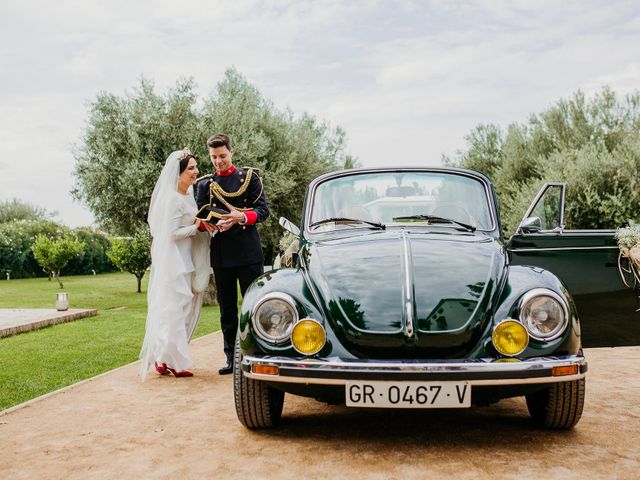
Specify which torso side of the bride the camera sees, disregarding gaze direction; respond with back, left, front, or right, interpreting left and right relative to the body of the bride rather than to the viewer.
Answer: right

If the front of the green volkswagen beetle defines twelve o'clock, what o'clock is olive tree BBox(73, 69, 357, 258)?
The olive tree is roughly at 5 o'clock from the green volkswagen beetle.

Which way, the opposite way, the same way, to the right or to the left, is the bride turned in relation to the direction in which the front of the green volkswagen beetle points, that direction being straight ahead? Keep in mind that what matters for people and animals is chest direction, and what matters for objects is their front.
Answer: to the left

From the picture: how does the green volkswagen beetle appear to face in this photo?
toward the camera

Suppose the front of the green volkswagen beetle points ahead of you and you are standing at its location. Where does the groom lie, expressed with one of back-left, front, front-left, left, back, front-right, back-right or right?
back-right

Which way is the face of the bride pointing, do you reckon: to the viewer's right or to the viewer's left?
to the viewer's right

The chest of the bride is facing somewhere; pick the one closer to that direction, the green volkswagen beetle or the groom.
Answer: the groom

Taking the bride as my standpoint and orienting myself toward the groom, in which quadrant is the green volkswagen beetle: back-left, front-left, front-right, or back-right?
front-right

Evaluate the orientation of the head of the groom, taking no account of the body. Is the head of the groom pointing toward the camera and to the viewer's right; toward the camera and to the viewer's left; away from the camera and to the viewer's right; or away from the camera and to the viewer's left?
toward the camera and to the viewer's left

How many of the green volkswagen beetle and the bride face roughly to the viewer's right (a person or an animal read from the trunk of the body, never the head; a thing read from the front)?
1

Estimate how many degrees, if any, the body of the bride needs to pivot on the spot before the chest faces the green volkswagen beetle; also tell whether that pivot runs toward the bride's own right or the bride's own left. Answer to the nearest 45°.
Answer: approximately 45° to the bride's own right

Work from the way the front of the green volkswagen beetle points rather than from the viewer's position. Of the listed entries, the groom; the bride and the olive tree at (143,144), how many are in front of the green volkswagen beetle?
0

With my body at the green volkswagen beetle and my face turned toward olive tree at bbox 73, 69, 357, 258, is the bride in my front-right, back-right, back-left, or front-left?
front-left
